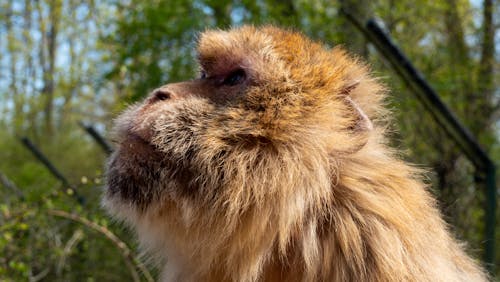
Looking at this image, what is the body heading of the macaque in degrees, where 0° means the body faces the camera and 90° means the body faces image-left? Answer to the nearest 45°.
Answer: approximately 90°
